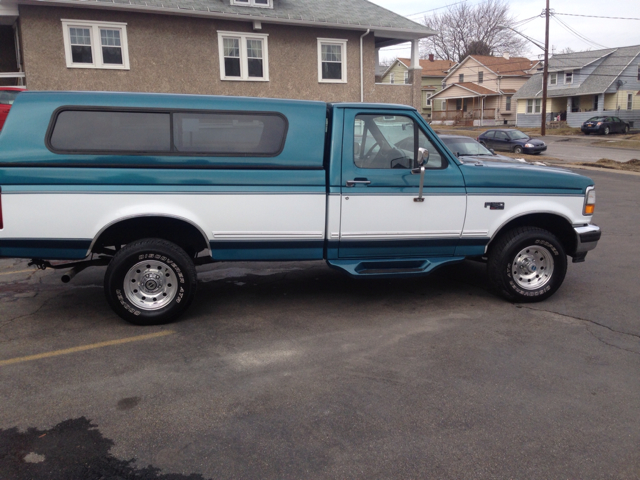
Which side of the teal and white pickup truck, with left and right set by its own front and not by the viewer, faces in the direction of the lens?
right

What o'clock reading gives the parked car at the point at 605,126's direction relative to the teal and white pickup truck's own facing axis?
The parked car is roughly at 10 o'clock from the teal and white pickup truck.

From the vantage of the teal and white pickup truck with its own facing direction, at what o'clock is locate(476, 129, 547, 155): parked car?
The parked car is roughly at 10 o'clock from the teal and white pickup truck.

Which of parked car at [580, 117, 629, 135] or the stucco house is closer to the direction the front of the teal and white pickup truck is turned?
the parked car

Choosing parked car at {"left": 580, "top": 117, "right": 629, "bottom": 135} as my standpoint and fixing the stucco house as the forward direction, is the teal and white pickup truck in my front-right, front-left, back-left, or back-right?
front-left

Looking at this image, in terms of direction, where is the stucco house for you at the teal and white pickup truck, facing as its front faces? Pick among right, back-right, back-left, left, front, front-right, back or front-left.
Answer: left

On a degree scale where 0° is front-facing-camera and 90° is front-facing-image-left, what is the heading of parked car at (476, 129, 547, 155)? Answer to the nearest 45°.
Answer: approximately 315°

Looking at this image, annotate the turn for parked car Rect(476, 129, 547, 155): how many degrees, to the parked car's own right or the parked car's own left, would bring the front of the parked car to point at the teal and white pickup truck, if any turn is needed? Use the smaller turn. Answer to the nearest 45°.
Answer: approximately 45° to the parked car's own right

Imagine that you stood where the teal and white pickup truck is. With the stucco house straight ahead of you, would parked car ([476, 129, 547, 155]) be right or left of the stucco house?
right

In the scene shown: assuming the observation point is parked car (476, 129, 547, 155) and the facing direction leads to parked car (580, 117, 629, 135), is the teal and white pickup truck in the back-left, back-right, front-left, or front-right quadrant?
back-right
